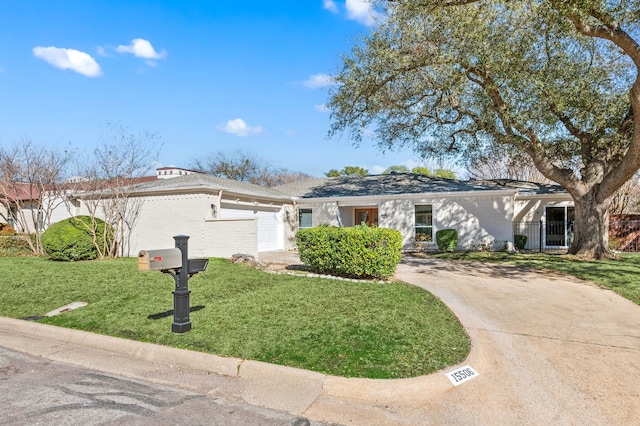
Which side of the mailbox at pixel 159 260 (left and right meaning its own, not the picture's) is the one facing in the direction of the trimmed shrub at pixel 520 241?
back

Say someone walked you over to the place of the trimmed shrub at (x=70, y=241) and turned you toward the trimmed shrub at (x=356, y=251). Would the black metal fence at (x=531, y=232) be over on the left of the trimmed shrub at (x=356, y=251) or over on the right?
left

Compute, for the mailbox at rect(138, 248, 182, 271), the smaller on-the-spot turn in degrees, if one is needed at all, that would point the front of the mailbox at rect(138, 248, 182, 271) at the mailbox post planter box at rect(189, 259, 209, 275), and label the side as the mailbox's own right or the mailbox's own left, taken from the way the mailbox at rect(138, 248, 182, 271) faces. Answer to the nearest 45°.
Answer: approximately 180°

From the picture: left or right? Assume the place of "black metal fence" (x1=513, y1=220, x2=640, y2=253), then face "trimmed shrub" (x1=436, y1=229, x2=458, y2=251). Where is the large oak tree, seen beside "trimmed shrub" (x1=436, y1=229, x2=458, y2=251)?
left

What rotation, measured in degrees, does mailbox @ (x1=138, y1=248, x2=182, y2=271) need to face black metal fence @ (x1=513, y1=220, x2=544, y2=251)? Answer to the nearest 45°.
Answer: approximately 180°

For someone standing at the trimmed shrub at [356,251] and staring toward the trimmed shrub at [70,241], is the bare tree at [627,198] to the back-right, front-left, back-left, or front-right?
back-right

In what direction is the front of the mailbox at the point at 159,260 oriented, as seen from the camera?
facing the viewer and to the left of the viewer

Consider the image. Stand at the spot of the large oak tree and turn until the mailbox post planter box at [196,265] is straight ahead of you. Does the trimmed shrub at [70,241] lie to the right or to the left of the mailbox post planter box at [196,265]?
right

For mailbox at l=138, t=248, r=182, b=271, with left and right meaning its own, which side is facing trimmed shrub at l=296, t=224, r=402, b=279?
back
